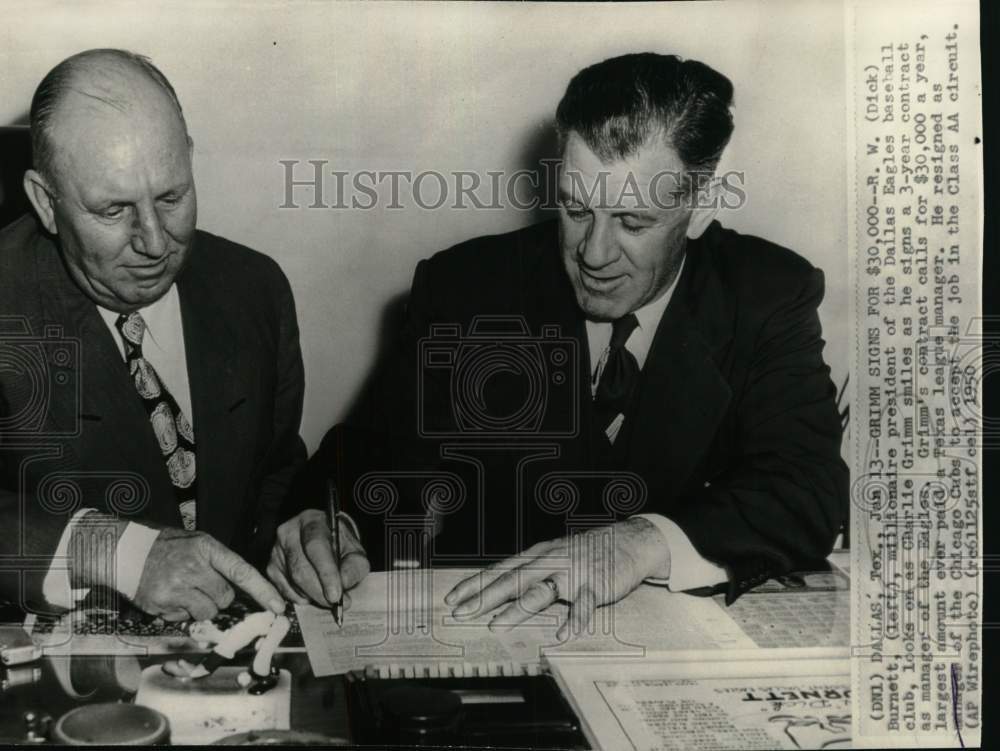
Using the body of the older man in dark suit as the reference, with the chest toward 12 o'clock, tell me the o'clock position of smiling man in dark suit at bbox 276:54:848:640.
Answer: The smiling man in dark suit is roughly at 11 o'clock from the older man in dark suit.

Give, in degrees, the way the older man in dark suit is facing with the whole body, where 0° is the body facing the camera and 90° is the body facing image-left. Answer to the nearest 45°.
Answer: approximately 315°

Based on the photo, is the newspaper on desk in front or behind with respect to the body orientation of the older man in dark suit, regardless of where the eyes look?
in front

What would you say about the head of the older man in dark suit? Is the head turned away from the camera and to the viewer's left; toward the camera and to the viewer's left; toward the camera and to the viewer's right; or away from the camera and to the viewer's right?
toward the camera and to the viewer's right
